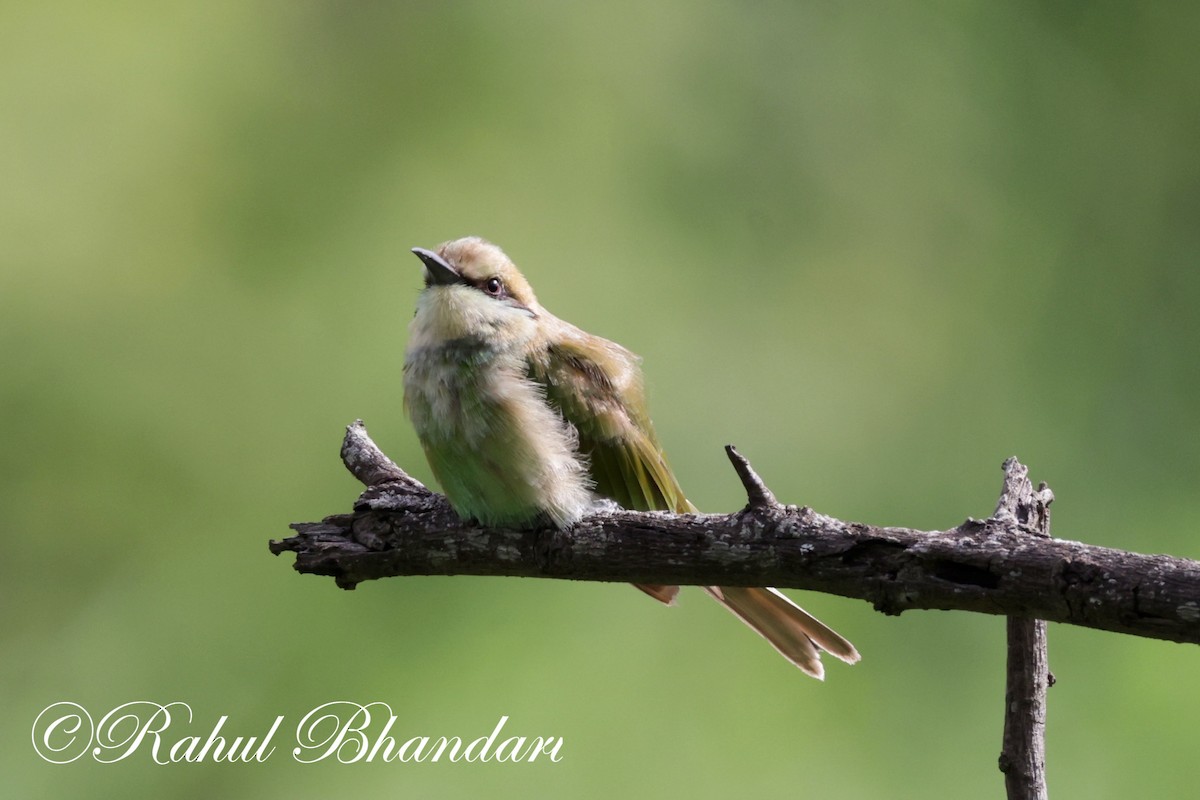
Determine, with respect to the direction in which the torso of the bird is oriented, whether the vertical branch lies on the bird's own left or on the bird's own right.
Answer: on the bird's own left

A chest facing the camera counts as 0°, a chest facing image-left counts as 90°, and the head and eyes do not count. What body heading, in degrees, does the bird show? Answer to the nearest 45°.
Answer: approximately 45°
